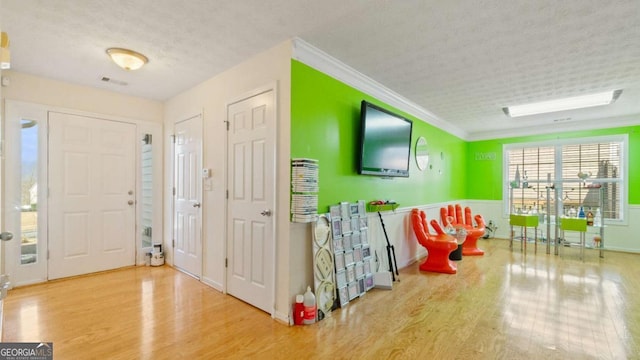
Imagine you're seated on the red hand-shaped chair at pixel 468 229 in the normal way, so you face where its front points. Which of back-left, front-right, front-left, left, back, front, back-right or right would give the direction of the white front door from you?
right

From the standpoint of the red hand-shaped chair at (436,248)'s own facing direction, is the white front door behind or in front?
behind

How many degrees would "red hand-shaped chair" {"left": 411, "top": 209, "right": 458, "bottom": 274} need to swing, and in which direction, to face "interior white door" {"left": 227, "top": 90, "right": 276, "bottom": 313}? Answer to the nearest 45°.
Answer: approximately 135° to its right

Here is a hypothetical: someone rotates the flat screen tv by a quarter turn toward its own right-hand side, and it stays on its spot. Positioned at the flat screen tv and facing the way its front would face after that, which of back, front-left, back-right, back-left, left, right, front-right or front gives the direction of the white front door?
front-right

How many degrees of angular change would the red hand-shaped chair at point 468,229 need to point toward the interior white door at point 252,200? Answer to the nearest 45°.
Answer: approximately 90° to its right

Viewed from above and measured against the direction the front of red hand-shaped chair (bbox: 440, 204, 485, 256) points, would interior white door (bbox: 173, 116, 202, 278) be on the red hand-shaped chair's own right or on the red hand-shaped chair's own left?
on the red hand-shaped chair's own right

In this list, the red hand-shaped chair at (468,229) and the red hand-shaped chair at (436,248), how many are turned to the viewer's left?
0

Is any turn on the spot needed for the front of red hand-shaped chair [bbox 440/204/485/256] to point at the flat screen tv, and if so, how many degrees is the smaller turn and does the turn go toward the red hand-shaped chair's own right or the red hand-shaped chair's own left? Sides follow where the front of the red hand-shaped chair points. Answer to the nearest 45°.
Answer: approximately 90° to the red hand-shaped chair's own right

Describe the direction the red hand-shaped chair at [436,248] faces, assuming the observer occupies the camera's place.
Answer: facing to the right of the viewer

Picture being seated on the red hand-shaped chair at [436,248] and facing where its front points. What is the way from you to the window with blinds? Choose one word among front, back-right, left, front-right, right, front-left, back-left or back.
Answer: front-left
